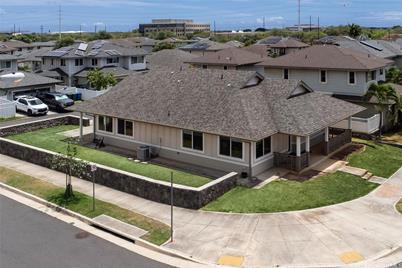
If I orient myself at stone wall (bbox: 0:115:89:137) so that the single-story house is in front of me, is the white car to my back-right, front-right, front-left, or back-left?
back-left

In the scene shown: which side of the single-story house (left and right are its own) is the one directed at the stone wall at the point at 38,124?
back

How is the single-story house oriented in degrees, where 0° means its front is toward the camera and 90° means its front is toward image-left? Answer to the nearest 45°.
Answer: approximately 315°
